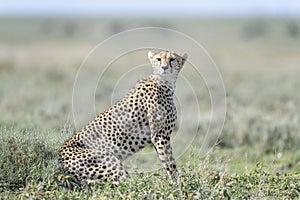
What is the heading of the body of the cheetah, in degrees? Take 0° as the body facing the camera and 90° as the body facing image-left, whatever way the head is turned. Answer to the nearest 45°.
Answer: approximately 270°
